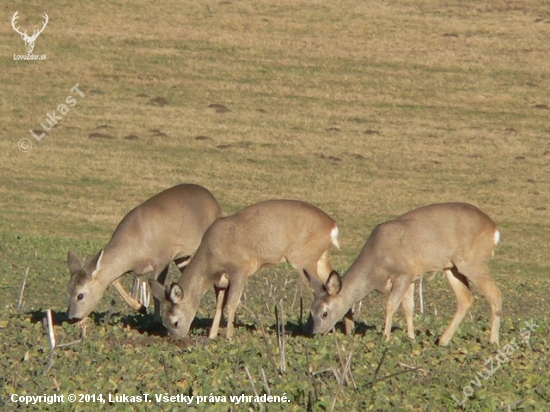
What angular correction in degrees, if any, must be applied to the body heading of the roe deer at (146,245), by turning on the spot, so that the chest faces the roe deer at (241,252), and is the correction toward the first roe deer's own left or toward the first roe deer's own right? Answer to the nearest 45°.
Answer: approximately 135° to the first roe deer's own left

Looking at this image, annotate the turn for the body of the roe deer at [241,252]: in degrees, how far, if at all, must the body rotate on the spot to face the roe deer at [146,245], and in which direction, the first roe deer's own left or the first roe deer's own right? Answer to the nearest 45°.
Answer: approximately 45° to the first roe deer's own right

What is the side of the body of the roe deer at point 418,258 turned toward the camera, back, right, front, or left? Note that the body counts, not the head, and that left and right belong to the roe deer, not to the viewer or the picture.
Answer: left

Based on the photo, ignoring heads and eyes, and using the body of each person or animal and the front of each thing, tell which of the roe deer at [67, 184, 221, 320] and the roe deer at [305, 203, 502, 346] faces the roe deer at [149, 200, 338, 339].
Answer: the roe deer at [305, 203, 502, 346]

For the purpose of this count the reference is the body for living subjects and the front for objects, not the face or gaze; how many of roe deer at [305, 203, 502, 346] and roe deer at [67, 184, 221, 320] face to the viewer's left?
2

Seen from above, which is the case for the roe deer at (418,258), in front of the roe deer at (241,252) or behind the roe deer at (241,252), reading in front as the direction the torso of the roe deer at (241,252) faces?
behind

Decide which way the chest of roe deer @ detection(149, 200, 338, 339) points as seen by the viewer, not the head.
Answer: to the viewer's left

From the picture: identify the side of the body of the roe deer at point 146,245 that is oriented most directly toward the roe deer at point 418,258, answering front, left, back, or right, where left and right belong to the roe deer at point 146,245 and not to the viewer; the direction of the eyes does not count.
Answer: back

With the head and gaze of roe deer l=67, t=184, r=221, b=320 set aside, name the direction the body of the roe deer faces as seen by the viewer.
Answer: to the viewer's left
